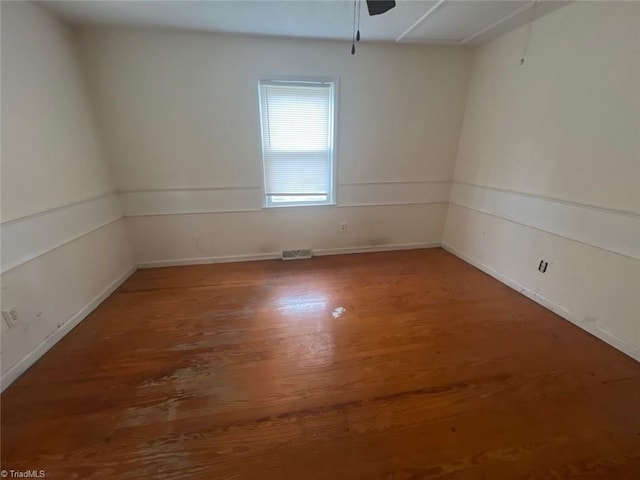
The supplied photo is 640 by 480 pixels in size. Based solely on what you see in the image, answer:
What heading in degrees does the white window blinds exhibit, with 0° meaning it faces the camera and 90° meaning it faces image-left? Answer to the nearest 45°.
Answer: approximately 0°
